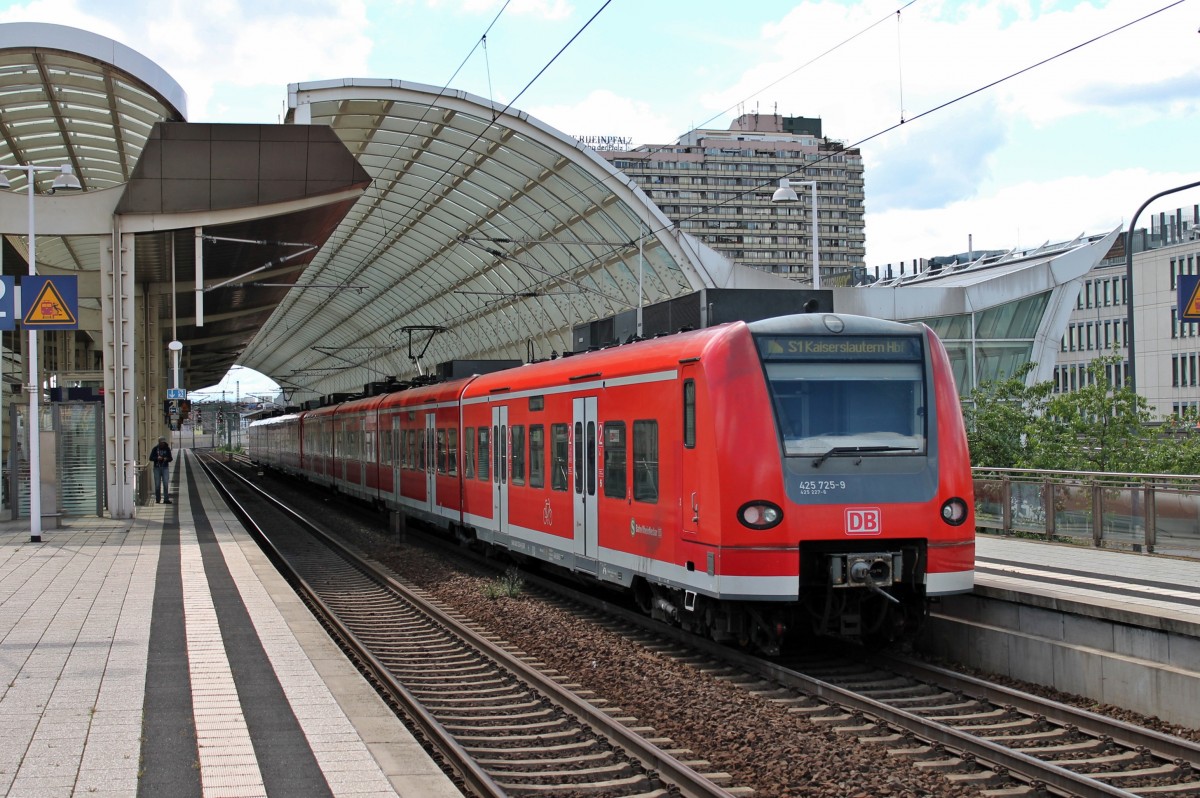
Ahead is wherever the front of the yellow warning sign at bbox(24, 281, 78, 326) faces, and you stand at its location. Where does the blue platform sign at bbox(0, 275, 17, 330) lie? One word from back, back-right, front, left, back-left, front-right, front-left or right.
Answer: back-right

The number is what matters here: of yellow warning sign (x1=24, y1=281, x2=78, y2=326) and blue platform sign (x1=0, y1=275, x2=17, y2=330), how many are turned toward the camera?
2

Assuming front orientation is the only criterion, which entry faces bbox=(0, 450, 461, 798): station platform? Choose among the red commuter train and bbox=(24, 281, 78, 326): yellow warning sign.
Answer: the yellow warning sign

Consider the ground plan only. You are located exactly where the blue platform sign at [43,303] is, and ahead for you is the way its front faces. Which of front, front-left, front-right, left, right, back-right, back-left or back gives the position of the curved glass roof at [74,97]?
back

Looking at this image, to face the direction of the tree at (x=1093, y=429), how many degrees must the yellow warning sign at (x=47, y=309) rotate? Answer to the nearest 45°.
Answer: approximately 90° to its left

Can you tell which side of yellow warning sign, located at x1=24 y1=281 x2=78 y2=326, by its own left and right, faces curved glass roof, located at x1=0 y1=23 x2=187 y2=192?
back

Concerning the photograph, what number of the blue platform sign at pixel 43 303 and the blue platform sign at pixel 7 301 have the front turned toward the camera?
2

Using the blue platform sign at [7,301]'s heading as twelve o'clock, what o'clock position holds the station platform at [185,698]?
The station platform is roughly at 12 o'clock from the blue platform sign.
